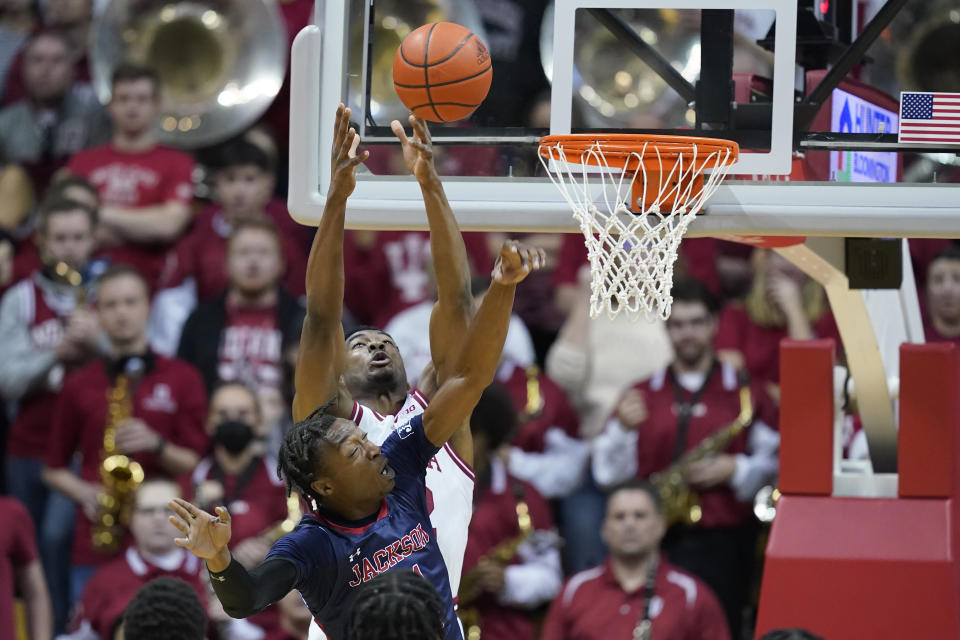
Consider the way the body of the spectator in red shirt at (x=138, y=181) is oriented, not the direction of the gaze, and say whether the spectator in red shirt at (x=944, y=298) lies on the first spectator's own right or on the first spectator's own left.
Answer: on the first spectator's own left

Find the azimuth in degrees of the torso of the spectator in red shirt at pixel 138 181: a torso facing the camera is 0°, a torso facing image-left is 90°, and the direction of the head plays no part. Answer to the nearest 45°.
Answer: approximately 0°

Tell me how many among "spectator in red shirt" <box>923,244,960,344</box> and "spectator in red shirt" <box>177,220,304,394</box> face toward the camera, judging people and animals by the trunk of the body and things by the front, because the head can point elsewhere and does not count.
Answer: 2

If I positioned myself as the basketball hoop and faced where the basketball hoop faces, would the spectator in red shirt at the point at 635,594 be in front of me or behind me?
behind

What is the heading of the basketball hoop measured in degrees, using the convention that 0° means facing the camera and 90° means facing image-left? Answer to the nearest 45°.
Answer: approximately 0°

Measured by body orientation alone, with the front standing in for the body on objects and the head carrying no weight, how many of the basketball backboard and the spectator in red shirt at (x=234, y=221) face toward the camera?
2

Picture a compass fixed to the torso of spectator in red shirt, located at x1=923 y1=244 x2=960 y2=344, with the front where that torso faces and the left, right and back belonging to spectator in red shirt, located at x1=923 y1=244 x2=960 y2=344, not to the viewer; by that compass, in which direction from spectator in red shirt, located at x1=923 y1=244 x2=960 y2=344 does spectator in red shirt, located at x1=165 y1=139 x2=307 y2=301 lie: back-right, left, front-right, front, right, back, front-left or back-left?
right
